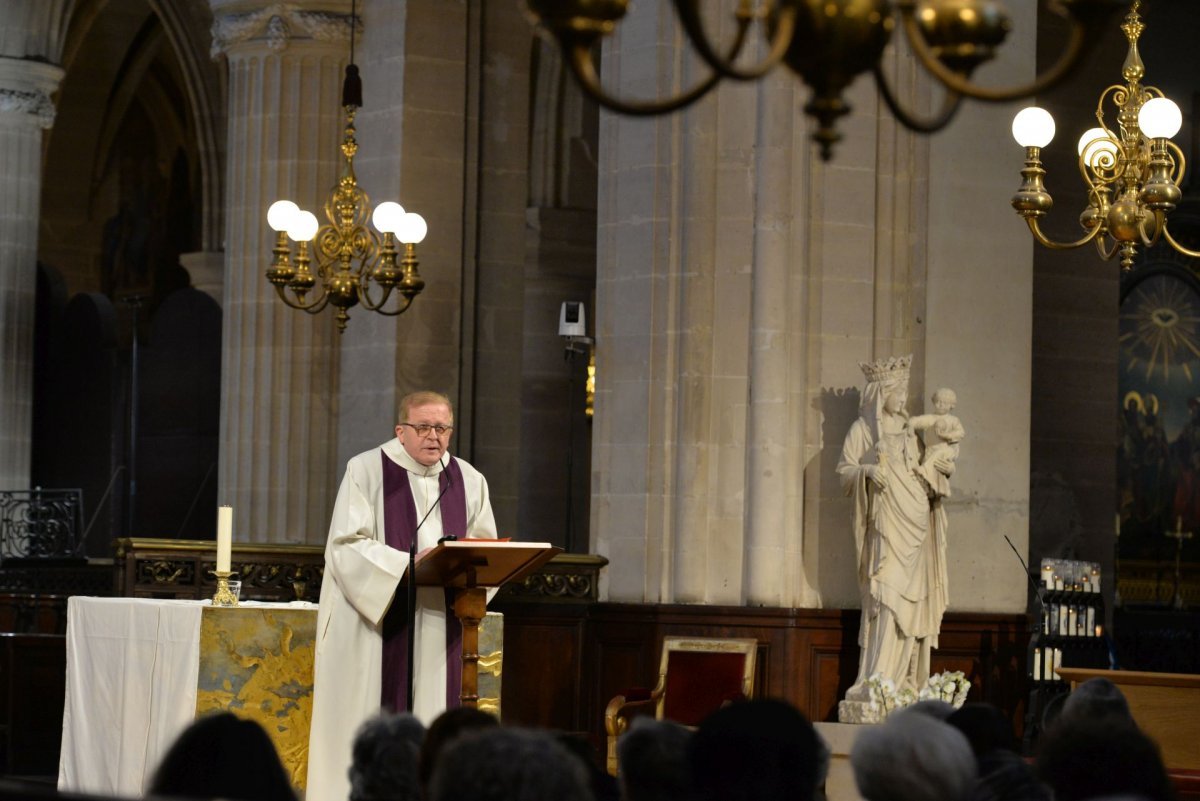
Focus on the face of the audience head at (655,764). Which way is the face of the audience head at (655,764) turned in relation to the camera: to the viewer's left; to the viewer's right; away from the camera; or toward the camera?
away from the camera

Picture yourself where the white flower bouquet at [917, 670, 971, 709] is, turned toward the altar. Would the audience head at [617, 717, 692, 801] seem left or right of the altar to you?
left

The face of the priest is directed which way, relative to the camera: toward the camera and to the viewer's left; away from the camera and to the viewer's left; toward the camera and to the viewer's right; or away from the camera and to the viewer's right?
toward the camera and to the viewer's right

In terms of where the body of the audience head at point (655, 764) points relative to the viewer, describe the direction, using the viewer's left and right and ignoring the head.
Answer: facing away from the viewer

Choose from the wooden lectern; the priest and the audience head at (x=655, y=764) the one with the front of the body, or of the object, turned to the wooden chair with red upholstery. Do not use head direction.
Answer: the audience head

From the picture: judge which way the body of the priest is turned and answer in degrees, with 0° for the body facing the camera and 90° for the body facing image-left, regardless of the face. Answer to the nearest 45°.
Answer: approximately 315°

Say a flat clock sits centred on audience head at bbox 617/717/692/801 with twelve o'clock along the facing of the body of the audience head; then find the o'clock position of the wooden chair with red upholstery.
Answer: The wooden chair with red upholstery is roughly at 12 o'clock from the audience head.
